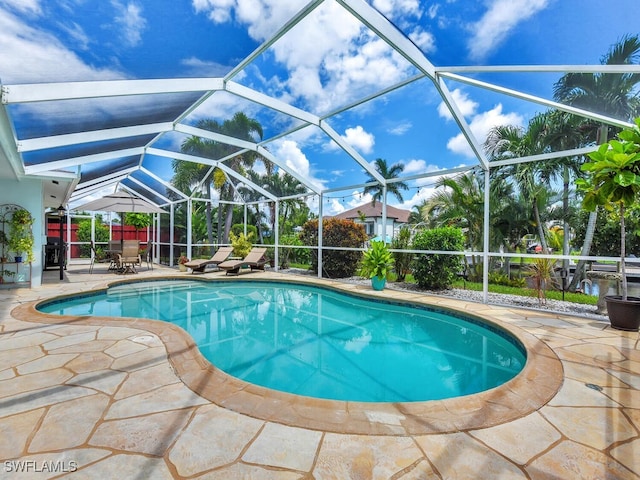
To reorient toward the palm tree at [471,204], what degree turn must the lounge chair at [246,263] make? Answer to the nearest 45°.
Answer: approximately 135° to its left

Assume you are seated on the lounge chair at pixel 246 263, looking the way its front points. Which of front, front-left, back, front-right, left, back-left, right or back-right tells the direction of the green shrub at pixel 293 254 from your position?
back

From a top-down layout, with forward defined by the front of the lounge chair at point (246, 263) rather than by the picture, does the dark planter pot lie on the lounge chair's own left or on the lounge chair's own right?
on the lounge chair's own left

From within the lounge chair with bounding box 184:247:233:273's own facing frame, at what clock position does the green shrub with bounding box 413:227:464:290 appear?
The green shrub is roughly at 9 o'clock from the lounge chair.

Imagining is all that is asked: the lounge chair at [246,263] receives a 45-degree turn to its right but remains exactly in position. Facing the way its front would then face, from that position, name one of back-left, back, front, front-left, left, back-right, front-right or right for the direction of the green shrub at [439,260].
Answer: back-left

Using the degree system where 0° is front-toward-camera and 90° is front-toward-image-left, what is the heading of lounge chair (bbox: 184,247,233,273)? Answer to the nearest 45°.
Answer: approximately 45°

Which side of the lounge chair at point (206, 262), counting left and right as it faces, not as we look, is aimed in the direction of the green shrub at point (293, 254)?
back

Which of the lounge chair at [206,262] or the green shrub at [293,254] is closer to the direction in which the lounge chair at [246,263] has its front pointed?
the lounge chair

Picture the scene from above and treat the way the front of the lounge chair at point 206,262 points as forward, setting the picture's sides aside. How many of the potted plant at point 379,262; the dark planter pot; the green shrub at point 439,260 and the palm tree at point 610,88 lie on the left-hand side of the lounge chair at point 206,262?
4

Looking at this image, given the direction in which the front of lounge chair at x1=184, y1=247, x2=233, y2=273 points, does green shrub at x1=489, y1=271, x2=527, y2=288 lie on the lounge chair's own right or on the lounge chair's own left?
on the lounge chair's own left

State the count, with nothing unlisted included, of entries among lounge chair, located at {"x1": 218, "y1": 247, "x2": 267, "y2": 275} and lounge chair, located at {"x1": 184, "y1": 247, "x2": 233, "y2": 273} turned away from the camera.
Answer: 0

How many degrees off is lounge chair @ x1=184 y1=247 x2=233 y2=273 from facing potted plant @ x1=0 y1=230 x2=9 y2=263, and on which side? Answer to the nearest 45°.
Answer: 0° — it already faces it

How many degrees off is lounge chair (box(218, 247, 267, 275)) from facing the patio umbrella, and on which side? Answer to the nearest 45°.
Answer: approximately 45° to its right
